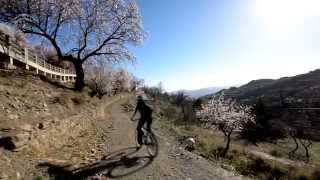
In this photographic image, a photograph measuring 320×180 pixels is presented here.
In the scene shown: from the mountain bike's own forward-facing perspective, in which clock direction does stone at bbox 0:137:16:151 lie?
The stone is roughly at 9 o'clock from the mountain bike.

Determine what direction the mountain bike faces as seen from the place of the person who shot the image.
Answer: facing away from the viewer and to the left of the viewer

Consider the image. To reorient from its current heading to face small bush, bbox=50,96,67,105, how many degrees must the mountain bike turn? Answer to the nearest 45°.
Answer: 0° — it already faces it

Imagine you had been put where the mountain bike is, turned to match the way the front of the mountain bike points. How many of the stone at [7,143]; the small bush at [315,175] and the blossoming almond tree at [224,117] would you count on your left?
1

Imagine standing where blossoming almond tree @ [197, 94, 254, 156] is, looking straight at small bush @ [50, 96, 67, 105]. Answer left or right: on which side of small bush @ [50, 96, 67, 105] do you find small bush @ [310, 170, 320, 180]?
left

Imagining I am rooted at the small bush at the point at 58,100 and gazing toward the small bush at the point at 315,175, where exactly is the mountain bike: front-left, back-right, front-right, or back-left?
front-right

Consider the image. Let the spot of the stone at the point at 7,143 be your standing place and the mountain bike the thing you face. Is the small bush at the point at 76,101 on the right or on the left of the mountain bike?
left

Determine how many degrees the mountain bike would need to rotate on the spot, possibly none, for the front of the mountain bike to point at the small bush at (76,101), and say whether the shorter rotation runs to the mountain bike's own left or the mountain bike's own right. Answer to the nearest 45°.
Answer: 0° — it already faces it

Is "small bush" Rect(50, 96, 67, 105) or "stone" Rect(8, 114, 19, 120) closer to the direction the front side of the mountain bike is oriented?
the small bush

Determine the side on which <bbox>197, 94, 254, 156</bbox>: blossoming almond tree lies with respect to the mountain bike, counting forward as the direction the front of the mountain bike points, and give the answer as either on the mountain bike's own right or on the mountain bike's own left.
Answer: on the mountain bike's own right

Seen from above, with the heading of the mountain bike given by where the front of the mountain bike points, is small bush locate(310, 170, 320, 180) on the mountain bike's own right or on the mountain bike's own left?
on the mountain bike's own right
